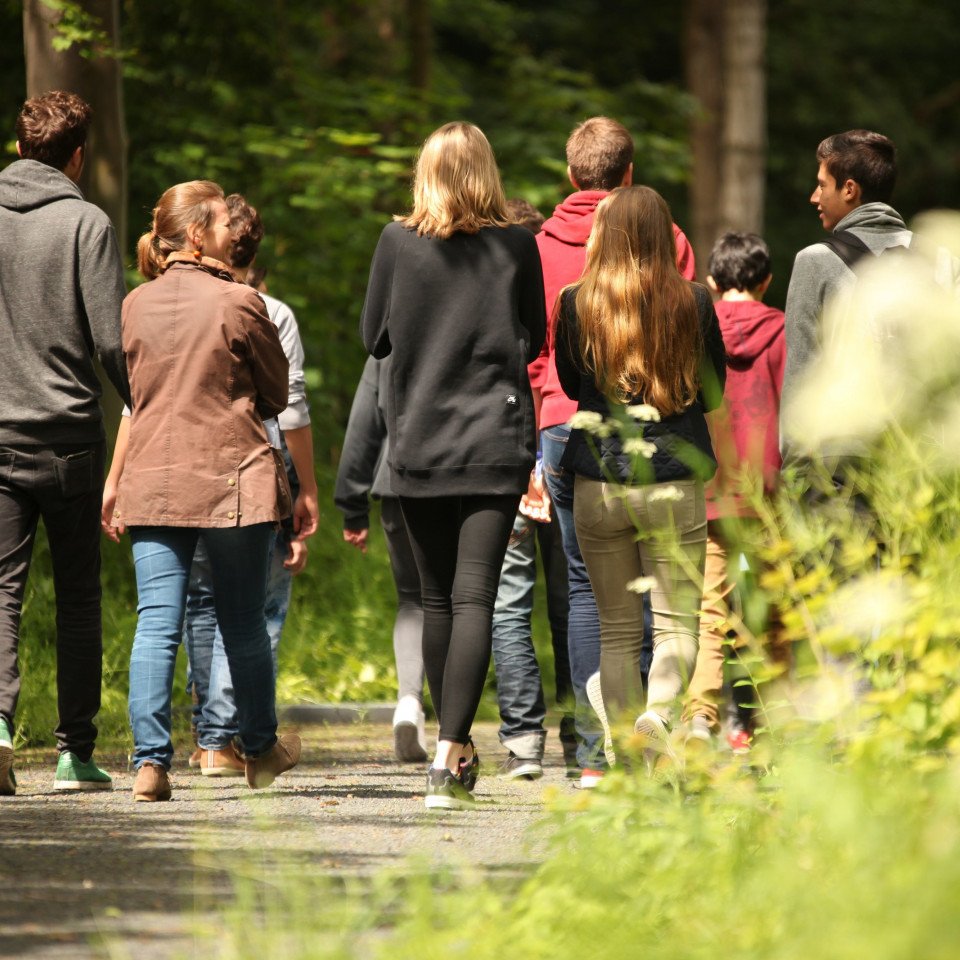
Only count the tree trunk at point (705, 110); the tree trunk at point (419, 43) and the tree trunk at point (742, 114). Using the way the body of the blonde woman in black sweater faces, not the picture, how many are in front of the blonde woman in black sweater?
3

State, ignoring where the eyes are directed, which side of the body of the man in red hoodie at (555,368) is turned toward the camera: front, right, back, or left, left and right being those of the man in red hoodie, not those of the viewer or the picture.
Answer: back

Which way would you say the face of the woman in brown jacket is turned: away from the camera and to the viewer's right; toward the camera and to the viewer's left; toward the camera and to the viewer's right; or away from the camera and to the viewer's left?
away from the camera and to the viewer's right

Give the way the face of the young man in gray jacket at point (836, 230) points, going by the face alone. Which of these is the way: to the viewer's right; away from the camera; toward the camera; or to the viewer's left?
to the viewer's left

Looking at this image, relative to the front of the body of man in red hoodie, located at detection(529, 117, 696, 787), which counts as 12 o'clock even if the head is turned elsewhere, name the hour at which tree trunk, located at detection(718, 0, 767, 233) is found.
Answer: The tree trunk is roughly at 12 o'clock from the man in red hoodie.

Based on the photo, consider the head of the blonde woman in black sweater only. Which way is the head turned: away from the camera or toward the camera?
away from the camera

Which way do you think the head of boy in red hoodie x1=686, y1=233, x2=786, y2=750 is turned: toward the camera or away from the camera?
away from the camera

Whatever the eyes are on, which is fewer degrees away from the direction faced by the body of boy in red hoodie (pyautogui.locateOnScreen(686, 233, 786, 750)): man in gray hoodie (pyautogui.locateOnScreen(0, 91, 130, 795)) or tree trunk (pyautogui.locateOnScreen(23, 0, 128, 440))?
the tree trunk

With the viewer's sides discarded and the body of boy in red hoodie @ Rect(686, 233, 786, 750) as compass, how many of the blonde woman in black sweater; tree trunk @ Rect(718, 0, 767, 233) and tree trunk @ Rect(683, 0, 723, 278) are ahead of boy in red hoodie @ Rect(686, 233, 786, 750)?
2

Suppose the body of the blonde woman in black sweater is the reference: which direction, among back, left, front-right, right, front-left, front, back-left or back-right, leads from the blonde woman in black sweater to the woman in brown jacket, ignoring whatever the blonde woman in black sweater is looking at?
left

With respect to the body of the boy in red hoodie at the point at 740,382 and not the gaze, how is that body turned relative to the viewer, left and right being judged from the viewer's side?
facing away from the viewer

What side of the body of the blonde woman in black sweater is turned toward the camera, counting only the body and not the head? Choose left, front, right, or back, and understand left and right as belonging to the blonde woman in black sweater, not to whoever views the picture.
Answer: back
